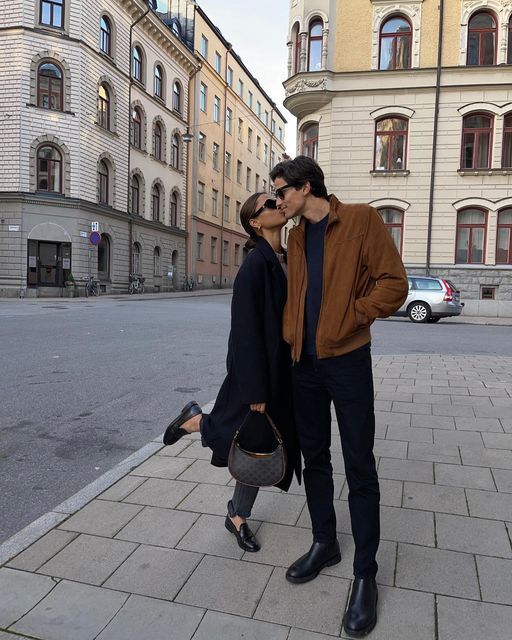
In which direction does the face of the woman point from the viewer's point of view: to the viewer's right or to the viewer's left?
to the viewer's right

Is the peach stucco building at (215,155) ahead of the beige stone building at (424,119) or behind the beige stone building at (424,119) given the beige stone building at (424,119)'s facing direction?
behind

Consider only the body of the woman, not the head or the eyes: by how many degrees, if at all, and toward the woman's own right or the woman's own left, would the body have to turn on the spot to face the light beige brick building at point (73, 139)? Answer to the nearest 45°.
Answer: approximately 90° to the woman's own left

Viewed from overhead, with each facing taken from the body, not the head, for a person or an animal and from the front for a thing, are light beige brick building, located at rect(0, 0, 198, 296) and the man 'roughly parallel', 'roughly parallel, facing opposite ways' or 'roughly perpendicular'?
roughly perpendicular

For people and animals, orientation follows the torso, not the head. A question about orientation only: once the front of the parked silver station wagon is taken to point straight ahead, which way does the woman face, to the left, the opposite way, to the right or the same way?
the opposite way

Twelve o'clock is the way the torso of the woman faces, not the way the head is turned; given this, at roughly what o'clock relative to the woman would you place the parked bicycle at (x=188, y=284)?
The parked bicycle is roughly at 9 o'clock from the woman.

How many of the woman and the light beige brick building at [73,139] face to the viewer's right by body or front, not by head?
1

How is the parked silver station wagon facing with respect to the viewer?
to the viewer's left

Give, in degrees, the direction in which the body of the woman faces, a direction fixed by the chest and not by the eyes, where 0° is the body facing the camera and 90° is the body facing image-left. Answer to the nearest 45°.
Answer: approximately 270°

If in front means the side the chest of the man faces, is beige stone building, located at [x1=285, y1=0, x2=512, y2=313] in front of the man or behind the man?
behind
